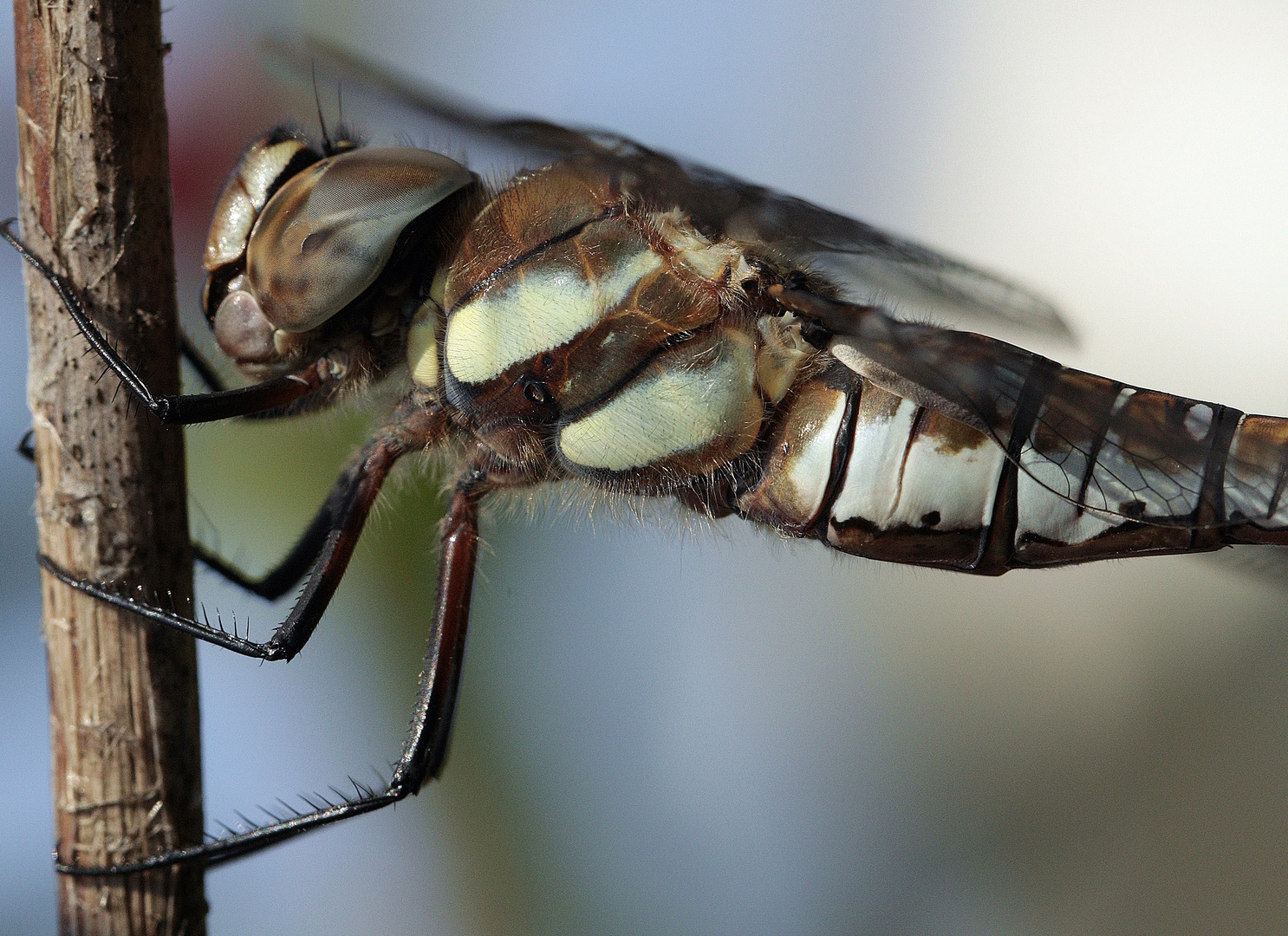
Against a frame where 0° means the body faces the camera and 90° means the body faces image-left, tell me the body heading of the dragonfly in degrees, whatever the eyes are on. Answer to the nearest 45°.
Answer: approximately 90°
